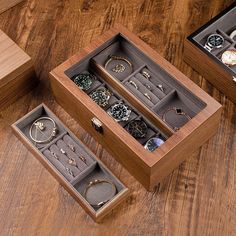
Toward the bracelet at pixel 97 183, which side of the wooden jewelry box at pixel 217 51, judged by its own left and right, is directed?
front

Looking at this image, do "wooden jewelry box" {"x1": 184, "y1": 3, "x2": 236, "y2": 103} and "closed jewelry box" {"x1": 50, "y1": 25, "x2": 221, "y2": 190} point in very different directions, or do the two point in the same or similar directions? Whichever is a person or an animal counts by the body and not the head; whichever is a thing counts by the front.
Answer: same or similar directions

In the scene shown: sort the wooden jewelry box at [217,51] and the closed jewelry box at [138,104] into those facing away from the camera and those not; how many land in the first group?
0

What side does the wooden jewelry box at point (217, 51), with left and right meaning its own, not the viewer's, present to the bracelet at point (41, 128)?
front

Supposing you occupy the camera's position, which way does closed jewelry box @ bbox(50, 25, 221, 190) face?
facing the viewer and to the left of the viewer
